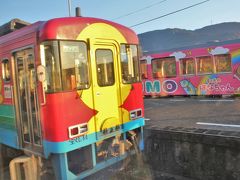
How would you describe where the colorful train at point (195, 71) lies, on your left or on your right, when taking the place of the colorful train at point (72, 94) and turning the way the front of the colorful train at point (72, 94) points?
on your left

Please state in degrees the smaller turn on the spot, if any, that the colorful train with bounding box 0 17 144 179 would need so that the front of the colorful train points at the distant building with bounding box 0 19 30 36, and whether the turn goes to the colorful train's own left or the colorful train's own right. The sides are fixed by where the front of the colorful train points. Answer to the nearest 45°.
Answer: approximately 180°

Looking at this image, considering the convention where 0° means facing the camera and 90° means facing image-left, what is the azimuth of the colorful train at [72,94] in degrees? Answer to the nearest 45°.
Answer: approximately 315°
